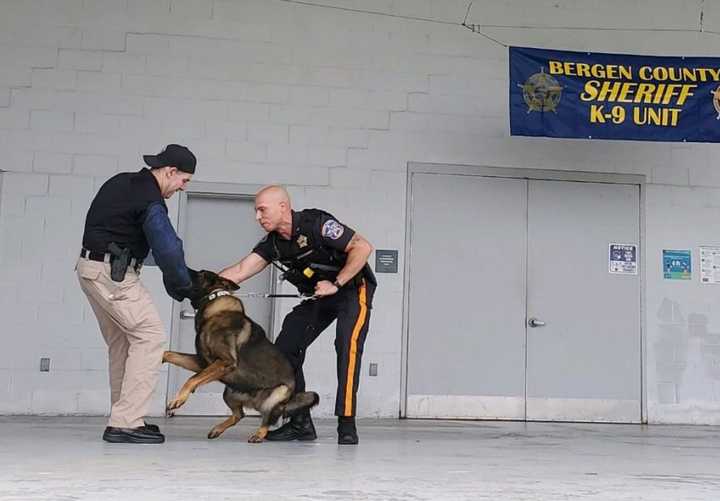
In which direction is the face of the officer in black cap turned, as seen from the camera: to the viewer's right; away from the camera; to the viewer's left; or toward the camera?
to the viewer's right

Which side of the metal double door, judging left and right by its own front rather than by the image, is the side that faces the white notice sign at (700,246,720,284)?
left

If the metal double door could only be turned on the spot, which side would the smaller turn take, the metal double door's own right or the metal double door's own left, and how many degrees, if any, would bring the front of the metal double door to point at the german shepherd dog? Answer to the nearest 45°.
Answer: approximately 45° to the metal double door's own right

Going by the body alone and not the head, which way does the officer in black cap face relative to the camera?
to the viewer's right

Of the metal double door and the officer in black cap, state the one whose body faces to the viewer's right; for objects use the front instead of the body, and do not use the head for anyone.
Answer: the officer in black cap

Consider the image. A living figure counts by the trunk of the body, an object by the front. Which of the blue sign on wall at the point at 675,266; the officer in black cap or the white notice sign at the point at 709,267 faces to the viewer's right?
the officer in black cap

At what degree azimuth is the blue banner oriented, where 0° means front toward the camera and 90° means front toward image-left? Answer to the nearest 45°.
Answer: approximately 0°
